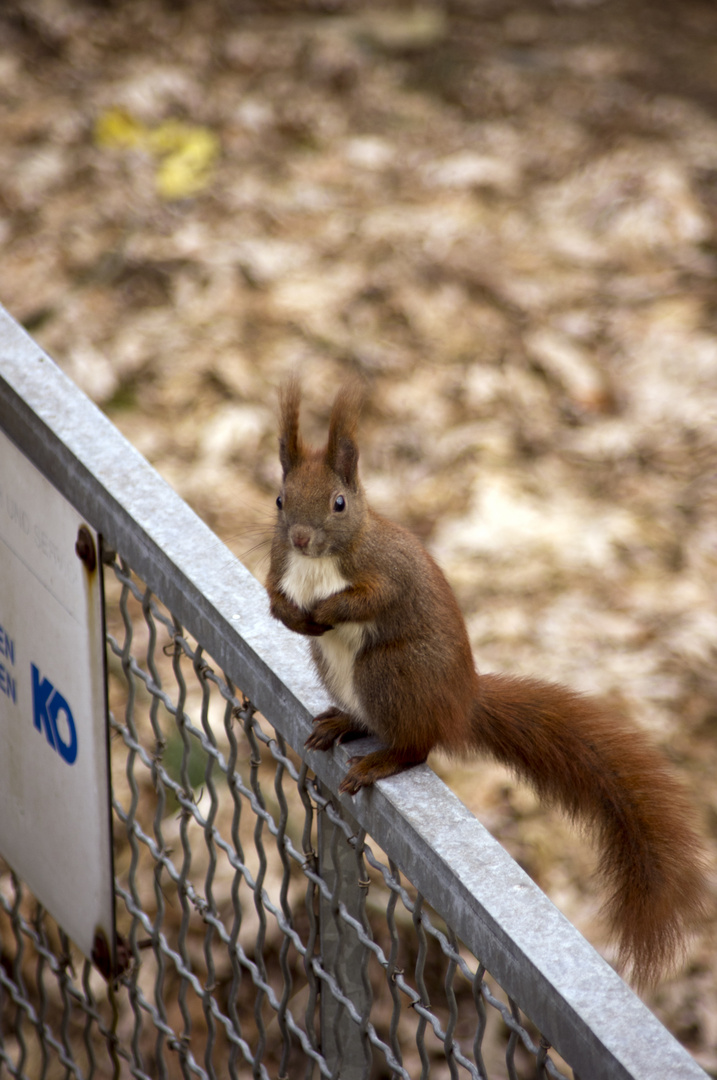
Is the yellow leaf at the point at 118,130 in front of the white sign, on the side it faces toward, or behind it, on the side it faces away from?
behind

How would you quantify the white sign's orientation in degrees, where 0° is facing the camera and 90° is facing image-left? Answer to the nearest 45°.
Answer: approximately 45°

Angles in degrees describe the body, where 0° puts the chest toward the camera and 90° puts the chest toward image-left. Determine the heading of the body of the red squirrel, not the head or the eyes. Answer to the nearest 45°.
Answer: approximately 45°
